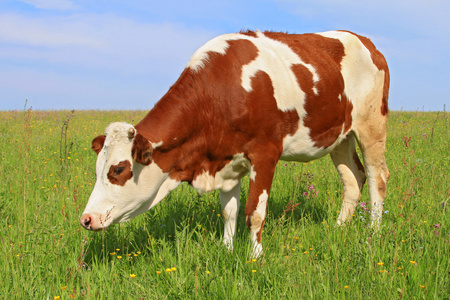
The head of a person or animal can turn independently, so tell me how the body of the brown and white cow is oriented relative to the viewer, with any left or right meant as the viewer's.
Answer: facing the viewer and to the left of the viewer
